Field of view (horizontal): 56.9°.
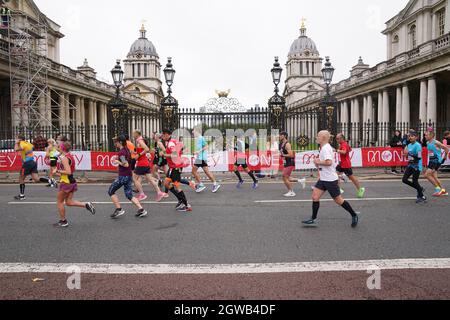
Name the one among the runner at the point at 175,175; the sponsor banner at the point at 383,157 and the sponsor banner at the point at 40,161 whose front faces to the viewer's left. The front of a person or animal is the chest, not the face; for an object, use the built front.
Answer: the runner

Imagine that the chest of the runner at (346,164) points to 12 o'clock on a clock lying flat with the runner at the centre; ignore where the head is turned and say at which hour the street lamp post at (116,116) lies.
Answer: The street lamp post is roughly at 1 o'clock from the runner.

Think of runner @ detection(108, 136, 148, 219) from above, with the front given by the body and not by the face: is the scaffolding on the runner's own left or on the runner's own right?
on the runner's own right

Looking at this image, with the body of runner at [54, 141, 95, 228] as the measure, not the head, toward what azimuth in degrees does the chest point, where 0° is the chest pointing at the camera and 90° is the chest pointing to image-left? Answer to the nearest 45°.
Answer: approximately 90°

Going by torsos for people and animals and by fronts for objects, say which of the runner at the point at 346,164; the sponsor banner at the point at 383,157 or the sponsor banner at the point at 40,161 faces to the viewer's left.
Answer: the runner

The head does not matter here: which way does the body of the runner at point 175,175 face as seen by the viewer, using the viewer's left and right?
facing to the left of the viewer

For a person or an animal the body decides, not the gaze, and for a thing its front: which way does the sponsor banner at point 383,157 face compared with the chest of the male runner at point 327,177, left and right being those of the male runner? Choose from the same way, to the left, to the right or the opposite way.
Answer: to the left

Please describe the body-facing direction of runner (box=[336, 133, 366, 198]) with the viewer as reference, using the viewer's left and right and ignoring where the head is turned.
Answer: facing to the left of the viewer

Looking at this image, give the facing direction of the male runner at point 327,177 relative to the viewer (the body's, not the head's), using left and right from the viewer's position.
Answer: facing to the left of the viewer

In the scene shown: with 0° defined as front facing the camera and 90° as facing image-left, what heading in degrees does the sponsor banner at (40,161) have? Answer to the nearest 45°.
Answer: approximately 0°

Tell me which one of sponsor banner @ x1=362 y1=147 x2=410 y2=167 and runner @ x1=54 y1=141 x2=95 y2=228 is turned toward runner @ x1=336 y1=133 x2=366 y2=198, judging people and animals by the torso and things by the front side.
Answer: the sponsor banner
